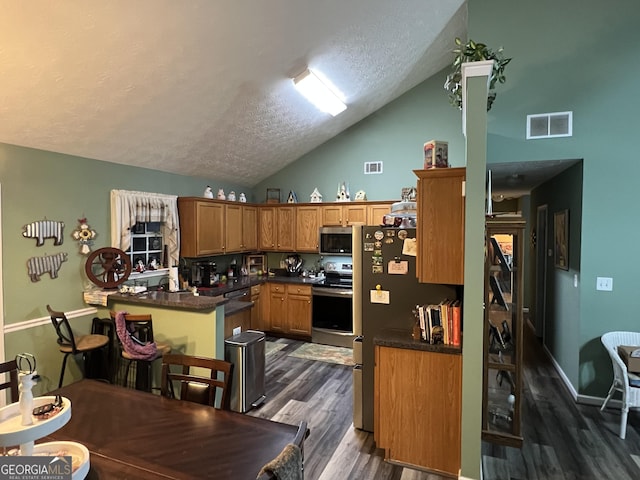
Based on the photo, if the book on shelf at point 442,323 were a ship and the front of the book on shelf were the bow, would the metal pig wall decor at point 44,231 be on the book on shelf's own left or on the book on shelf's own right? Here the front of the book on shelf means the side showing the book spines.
on the book on shelf's own right

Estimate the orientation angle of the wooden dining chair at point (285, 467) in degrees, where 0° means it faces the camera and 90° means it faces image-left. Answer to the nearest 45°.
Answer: approximately 90°

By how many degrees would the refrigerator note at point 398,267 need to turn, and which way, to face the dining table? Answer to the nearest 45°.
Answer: approximately 45° to its right

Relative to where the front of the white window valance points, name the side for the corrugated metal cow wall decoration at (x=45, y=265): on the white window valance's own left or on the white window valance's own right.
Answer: on the white window valance's own right
